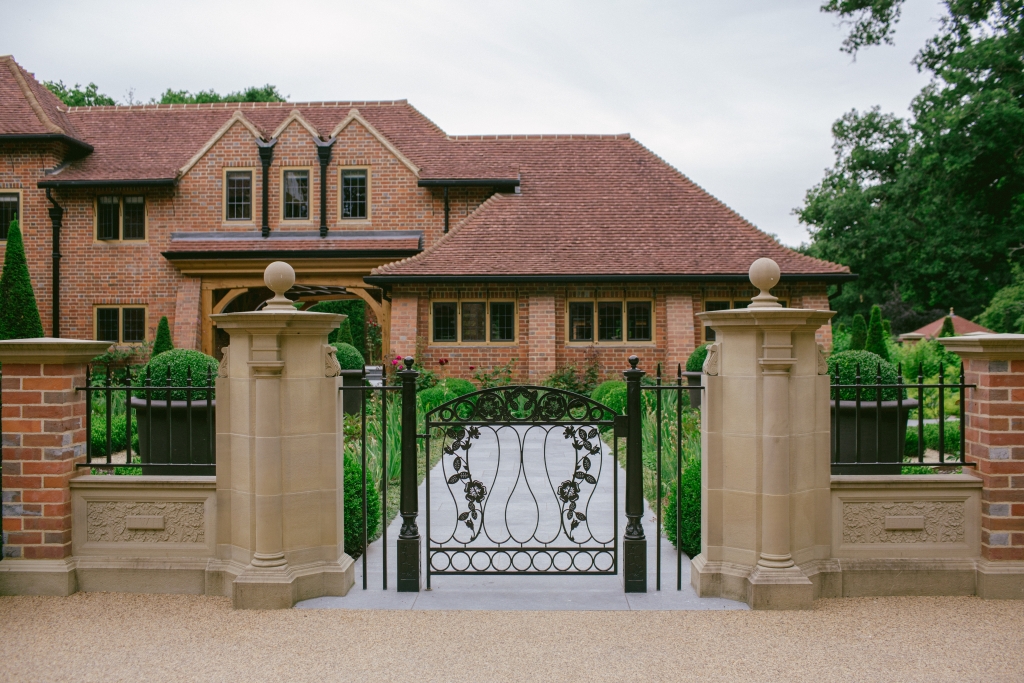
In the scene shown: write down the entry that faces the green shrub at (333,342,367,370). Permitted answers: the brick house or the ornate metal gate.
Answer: the brick house

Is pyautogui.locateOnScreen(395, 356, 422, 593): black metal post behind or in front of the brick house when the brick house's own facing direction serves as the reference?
in front

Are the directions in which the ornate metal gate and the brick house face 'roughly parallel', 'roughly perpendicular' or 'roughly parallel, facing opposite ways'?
roughly parallel

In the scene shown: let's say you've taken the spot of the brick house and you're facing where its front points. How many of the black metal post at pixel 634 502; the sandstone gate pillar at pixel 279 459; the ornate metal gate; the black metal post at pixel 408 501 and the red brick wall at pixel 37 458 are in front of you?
5

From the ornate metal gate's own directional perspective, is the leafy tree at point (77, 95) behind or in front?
behind

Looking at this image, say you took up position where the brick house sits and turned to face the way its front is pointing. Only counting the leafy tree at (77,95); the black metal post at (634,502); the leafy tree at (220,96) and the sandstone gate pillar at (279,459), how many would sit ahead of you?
2

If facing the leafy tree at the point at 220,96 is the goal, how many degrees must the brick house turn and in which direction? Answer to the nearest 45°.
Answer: approximately 135° to its right

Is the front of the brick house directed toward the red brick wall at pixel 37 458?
yes

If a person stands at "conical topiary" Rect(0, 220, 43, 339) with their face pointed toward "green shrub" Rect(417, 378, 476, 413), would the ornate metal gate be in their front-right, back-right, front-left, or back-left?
front-right

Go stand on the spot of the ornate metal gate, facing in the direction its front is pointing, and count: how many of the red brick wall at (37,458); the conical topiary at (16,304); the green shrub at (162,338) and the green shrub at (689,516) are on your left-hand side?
1

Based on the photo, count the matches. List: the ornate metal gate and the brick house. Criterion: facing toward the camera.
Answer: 2

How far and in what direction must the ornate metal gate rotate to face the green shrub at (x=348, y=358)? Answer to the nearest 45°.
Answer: approximately 135° to its right

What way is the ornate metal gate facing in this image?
toward the camera

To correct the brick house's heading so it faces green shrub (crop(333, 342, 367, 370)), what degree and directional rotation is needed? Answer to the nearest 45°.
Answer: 0° — it already faces it

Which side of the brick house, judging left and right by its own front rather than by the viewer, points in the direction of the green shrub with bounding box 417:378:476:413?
front

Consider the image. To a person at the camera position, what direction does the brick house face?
facing the viewer

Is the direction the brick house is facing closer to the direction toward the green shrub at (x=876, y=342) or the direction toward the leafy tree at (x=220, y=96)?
the green shrub
